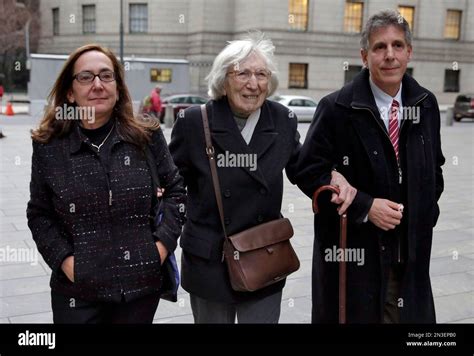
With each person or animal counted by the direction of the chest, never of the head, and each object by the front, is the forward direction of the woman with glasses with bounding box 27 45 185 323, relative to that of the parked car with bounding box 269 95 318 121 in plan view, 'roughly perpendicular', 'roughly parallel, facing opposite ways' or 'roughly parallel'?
roughly perpendicular

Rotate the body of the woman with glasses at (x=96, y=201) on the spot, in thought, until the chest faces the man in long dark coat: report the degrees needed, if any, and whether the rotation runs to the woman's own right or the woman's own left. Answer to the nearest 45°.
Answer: approximately 90° to the woman's own left

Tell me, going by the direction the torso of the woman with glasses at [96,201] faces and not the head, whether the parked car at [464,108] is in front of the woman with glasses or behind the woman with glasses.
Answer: behind

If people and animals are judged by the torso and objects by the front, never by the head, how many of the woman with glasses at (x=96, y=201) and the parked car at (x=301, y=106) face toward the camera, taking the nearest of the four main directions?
1

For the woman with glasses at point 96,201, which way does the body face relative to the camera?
toward the camera

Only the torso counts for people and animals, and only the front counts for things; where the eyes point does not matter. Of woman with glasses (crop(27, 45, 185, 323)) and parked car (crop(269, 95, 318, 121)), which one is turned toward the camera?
the woman with glasses

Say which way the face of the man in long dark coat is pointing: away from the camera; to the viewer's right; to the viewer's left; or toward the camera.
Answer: toward the camera
